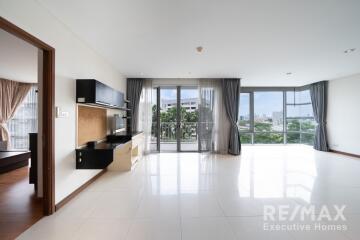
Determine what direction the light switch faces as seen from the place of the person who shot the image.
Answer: facing the viewer and to the right of the viewer

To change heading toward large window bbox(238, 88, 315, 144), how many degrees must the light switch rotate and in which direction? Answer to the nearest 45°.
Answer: approximately 45° to its left

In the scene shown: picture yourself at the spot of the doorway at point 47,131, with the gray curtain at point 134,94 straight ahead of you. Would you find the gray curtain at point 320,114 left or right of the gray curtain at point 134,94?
right

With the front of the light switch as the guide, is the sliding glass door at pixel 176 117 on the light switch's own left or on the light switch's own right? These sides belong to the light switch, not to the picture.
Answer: on the light switch's own left

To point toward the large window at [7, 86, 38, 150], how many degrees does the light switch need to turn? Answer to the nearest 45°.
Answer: approximately 135° to its left

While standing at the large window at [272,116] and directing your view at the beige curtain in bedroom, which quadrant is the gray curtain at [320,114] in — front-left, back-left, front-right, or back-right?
back-left

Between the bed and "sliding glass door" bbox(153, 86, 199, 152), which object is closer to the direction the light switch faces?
the sliding glass door
